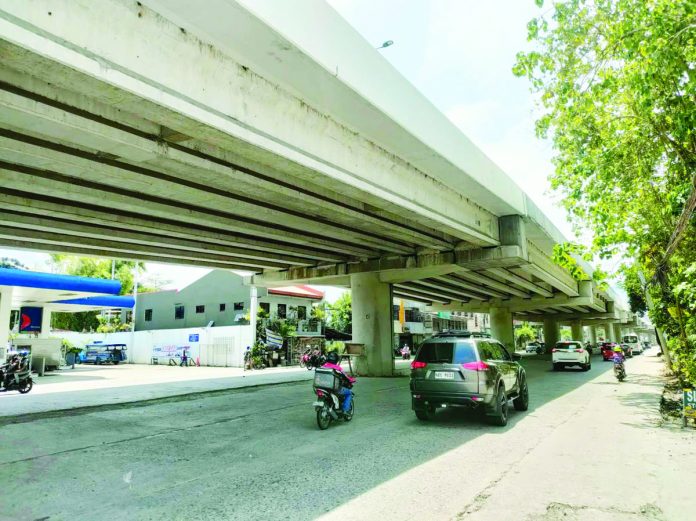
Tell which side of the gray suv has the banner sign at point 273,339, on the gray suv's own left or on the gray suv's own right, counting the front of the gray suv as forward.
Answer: on the gray suv's own left

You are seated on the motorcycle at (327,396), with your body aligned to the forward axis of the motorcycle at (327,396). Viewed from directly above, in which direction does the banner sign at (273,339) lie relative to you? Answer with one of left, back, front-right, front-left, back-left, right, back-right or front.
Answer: front-left

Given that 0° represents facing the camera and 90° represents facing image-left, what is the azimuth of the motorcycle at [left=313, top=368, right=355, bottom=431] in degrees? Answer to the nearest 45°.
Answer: approximately 225°

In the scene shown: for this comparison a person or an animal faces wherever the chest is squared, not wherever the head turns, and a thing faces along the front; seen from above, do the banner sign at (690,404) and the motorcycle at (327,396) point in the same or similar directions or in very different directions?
very different directions

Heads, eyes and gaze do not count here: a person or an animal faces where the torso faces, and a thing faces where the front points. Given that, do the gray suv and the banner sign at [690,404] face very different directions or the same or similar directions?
very different directions

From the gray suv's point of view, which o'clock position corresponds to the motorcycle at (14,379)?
The motorcycle is roughly at 8 o'clock from the gray suv.

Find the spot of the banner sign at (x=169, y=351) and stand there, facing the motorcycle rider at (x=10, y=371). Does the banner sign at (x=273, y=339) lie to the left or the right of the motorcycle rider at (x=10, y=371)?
left

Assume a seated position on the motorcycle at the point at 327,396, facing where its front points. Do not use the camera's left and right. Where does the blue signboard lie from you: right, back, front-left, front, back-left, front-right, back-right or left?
left

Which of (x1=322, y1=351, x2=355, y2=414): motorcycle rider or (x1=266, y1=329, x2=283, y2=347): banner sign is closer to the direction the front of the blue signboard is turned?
the motorcycle rider

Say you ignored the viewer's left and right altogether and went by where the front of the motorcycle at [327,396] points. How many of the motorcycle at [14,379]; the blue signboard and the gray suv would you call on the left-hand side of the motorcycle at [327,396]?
2
